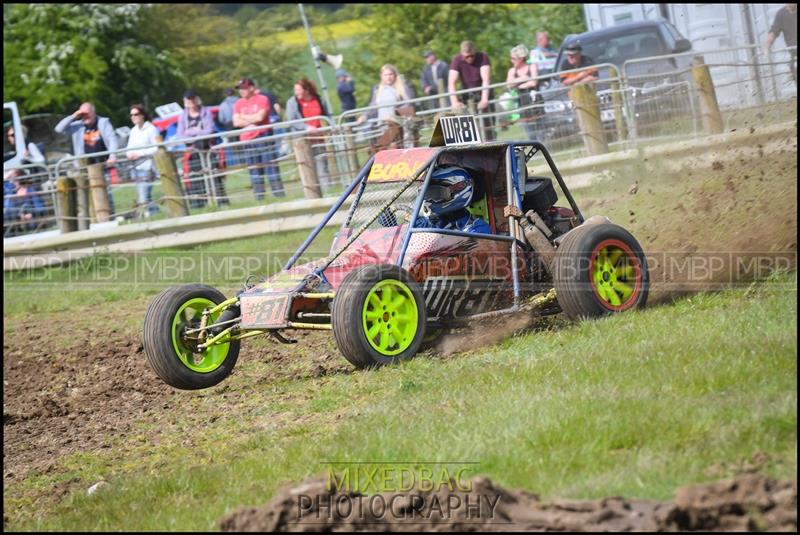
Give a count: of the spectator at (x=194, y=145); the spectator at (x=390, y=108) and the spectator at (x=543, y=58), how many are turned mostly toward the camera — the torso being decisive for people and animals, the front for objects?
3

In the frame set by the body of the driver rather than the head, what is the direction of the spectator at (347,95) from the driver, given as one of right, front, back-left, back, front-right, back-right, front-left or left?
back-right

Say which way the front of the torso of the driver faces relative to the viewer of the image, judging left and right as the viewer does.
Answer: facing the viewer and to the left of the viewer

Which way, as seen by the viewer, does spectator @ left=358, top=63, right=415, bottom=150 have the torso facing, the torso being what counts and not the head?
toward the camera

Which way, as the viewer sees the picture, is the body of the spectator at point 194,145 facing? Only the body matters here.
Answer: toward the camera

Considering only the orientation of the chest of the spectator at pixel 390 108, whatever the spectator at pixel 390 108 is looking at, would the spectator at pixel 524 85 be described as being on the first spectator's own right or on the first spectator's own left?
on the first spectator's own left

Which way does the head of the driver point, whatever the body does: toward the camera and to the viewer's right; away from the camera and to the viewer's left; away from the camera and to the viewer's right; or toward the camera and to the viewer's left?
toward the camera and to the viewer's left

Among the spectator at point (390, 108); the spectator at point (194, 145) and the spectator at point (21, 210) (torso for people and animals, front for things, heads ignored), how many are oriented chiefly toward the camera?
3

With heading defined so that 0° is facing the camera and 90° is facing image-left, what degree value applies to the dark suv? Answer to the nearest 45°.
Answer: approximately 45°
